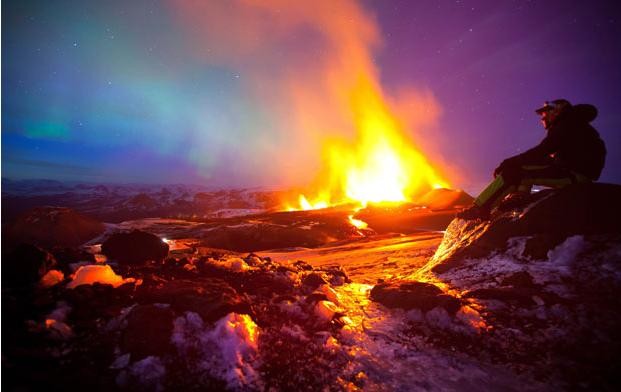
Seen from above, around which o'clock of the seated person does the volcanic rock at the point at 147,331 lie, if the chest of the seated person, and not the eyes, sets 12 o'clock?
The volcanic rock is roughly at 10 o'clock from the seated person.

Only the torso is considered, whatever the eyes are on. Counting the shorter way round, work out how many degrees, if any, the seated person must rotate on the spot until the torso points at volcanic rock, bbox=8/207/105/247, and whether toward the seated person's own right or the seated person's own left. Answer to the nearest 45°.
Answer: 0° — they already face it

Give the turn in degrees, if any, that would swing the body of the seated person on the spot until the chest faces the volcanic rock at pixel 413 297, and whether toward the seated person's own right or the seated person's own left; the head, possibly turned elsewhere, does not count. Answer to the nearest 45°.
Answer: approximately 45° to the seated person's own left

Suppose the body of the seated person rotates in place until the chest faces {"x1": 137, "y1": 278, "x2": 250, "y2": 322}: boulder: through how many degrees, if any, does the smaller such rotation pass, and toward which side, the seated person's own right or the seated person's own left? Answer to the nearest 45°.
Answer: approximately 45° to the seated person's own left

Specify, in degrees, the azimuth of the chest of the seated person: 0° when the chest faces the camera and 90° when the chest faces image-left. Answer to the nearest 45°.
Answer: approximately 90°

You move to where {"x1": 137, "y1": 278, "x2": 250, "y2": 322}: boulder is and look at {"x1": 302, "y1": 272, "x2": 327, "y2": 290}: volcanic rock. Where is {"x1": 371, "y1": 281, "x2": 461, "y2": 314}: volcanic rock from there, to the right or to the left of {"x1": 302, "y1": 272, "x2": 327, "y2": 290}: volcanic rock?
right

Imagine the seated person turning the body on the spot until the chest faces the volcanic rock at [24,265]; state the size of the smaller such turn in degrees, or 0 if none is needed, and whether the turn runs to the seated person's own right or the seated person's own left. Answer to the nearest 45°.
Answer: approximately 45° to the seated person's own left

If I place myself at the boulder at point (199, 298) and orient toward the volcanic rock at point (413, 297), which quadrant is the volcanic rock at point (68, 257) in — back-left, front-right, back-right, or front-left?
back-left

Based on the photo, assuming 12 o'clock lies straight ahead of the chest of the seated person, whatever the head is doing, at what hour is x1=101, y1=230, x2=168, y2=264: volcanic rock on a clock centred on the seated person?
The volcanic rock is roughly at 11 o'clock from the seated person.
